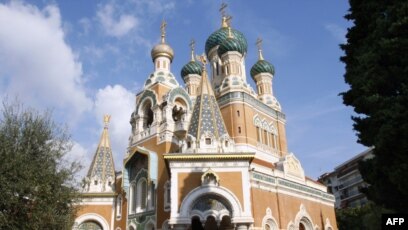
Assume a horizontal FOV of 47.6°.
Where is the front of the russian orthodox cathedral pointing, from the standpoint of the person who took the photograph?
facing the viewer and to the left of the viewer

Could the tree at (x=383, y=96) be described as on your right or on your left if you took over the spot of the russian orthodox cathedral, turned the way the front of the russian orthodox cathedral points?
on your left

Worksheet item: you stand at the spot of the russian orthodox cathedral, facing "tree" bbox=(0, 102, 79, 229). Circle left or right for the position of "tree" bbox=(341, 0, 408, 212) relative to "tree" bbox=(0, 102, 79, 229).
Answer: left

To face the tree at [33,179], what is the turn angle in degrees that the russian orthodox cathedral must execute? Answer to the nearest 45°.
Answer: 0° — it already faces it
